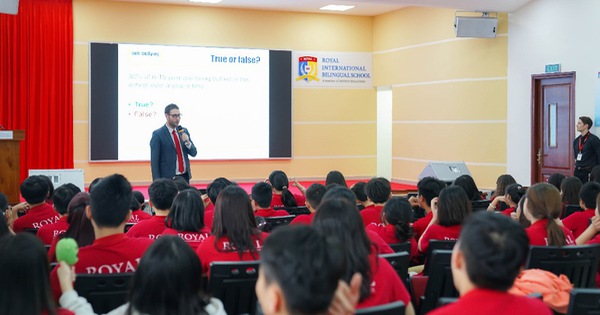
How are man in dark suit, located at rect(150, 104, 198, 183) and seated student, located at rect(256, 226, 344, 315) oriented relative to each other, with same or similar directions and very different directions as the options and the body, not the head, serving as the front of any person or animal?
very different directions

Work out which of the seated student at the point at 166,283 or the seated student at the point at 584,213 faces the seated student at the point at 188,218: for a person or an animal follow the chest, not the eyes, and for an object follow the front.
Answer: the seated student at the point at 166,283

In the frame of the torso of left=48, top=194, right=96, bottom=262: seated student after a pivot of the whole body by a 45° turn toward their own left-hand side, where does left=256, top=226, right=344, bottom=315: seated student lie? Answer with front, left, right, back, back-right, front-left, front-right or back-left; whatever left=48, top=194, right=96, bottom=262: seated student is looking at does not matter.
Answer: back-left

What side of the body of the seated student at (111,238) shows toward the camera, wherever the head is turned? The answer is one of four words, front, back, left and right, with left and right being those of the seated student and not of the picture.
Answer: back

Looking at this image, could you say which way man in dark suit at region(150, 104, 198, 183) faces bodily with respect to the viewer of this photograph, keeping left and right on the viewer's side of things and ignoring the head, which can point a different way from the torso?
facing the viewer and to the right of the viewer

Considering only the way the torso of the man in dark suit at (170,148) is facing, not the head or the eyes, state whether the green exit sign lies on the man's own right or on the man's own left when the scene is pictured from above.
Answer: on the man's own left

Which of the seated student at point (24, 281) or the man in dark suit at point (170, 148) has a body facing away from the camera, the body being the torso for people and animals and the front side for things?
the seated student

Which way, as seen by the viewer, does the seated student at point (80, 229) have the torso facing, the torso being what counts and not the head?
away from the camera

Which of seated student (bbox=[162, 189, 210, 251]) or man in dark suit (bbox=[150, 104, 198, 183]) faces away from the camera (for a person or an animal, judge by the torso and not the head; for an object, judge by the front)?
the seated student

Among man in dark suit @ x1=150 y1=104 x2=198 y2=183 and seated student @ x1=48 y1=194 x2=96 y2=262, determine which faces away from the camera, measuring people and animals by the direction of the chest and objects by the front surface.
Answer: the seated student

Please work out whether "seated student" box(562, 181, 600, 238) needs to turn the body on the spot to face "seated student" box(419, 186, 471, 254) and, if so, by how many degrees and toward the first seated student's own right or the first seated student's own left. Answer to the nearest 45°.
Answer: approximately 90° to the first seated student's own left

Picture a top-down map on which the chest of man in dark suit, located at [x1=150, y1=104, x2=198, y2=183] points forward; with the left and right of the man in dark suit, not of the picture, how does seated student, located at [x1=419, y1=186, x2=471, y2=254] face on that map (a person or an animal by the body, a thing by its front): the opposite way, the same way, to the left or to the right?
the opposite way

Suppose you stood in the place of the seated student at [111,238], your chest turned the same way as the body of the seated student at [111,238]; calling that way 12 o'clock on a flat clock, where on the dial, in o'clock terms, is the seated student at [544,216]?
the seated student at [544,216] is roughly at 3 o'clock from the seated student at [111,238].

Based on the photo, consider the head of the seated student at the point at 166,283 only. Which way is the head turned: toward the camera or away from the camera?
away from the camera

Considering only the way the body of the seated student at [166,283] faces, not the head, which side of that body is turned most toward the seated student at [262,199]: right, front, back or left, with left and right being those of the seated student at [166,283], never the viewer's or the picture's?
front

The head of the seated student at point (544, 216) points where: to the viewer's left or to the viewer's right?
to the viewer's left

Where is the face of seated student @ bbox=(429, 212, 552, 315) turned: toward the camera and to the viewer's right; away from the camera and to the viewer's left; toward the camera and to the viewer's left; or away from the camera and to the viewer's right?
away from the camera and to the viewer's left

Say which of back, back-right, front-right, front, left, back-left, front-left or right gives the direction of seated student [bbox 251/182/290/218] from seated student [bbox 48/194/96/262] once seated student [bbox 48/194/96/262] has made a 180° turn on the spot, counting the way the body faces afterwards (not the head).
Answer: back-left

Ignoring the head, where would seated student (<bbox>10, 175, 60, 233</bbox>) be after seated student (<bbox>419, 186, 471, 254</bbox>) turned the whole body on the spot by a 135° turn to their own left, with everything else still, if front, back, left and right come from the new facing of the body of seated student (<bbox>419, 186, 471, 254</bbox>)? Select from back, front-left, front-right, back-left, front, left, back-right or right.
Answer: right

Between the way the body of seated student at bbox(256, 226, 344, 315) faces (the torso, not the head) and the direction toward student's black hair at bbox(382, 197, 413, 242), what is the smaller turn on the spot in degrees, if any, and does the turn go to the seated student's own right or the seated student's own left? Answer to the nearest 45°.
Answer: approximately 45° to the seated student's own right

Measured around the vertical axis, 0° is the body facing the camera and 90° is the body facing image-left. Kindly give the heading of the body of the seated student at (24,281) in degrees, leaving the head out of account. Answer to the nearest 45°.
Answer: approximately 180°
